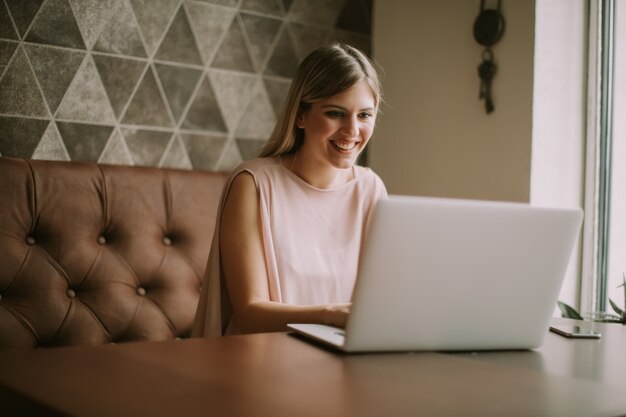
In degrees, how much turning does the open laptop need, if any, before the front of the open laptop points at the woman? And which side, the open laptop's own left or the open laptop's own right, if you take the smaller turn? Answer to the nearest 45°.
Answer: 0° — it already faces them

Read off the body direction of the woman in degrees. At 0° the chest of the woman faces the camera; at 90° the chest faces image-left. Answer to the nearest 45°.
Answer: approximately 315°

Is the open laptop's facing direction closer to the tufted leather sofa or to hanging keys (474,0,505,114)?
the tufted leather sofa

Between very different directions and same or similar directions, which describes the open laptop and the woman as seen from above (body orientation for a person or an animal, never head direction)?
very different directions

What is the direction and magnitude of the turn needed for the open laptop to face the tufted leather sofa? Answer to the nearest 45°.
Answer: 0° — it already faces it

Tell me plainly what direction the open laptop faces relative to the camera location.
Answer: facing away from the viewer and to the left of the viewer

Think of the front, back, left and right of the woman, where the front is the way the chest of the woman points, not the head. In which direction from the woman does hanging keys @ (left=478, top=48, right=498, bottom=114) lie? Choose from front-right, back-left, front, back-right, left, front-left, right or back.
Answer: left

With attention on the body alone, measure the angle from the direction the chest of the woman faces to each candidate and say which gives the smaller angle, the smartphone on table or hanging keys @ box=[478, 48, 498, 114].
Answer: the smartphone on table

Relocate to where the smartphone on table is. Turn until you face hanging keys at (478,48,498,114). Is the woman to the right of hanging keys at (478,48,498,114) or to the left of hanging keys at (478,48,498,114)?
left

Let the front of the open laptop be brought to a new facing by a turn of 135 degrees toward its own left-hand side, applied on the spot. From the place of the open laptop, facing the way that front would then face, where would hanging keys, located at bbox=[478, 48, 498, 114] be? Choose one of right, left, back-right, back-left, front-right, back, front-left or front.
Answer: back

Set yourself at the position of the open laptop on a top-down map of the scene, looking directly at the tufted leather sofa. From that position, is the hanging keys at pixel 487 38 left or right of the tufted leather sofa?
right

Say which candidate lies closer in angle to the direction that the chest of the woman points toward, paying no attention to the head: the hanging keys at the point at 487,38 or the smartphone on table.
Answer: the smartphone on table

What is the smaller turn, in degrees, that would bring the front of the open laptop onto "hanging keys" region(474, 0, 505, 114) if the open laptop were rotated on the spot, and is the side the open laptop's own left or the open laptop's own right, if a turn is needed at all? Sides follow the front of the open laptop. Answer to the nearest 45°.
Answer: approximately 45° to the open laptop's own right
